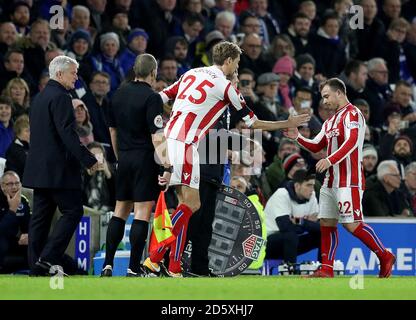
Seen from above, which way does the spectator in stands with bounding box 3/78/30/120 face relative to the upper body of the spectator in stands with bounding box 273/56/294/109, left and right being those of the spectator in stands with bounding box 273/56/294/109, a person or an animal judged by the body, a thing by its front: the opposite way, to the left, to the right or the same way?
the same way

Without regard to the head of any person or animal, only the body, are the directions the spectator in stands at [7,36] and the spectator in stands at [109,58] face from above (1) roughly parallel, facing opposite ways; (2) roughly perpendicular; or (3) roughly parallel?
roughly parallel

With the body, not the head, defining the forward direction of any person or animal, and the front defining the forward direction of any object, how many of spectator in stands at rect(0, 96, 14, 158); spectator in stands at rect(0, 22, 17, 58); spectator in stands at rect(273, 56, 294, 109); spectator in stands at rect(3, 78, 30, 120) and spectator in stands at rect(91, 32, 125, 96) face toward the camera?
5

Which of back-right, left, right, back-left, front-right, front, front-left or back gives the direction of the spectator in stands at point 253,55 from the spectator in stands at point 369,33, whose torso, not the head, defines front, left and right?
front-right

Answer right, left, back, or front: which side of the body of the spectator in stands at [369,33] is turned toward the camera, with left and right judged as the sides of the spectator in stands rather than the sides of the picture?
front

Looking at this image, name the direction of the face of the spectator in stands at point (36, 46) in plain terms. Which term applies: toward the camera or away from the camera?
toward the camera

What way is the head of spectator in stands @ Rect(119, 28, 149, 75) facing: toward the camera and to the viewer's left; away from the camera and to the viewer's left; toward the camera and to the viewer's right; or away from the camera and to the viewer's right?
toward the camera and to the viewer's right

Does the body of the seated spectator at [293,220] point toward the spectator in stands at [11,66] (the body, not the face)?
no

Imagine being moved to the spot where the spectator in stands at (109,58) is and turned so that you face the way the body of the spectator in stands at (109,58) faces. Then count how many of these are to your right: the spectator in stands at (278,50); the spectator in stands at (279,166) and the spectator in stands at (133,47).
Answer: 0

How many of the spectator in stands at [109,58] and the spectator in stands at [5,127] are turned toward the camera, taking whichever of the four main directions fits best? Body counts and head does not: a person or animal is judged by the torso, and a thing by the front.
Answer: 2

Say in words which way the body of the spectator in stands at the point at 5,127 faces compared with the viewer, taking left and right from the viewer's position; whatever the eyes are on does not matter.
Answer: facing the viewer

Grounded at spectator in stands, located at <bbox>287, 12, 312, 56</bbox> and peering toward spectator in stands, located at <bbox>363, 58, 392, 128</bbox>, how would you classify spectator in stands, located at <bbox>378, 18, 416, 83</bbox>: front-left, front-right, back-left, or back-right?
front-left

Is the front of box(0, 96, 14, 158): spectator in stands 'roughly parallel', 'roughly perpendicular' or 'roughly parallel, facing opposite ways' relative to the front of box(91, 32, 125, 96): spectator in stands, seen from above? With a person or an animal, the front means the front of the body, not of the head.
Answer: roughly parallel

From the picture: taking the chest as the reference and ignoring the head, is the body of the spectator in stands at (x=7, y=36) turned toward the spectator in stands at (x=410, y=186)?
no

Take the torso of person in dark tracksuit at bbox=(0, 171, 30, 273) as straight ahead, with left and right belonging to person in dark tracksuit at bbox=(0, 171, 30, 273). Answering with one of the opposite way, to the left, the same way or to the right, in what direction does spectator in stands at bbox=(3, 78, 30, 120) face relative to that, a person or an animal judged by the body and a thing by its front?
the same way

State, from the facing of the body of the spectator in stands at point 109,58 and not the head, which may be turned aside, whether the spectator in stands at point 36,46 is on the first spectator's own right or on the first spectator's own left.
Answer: on the first spectator's own right
